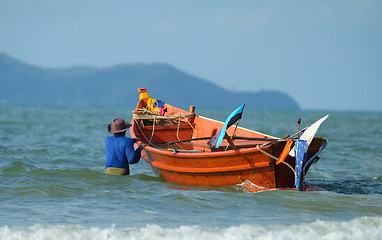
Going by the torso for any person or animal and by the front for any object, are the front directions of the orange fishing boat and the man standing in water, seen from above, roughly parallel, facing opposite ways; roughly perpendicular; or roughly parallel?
roughly perpendicular

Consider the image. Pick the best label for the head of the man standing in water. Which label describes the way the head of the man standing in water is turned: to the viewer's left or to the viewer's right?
to the viewer's right

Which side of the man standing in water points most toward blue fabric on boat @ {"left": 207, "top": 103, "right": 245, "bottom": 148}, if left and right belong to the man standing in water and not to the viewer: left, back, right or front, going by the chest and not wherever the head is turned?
right

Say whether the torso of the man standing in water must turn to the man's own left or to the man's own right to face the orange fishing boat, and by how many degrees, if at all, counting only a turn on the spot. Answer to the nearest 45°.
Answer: approximately 90° to the man's own right

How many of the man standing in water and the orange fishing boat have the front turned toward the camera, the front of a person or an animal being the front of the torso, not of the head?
0

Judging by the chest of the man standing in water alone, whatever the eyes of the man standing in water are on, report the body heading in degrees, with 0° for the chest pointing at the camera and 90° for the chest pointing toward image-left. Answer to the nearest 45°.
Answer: approximately 225°
